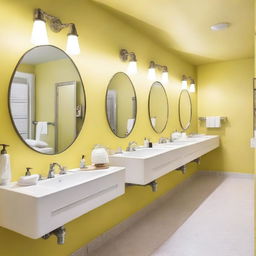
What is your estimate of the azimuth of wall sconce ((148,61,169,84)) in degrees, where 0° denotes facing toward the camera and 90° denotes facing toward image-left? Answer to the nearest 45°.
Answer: approximately 315°

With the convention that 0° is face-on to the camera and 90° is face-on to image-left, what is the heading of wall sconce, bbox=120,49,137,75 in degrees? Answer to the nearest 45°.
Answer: approximately 315°

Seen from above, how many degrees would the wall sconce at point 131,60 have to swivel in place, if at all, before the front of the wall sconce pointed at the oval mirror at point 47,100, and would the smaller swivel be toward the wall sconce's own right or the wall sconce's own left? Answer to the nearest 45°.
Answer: approximately 90° to the wall sconce's own right

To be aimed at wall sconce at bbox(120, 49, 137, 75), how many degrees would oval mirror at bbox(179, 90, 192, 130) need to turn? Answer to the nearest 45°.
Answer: approximately 45° to its right

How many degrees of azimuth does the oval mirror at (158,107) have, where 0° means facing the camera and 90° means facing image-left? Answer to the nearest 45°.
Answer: approximately 315°

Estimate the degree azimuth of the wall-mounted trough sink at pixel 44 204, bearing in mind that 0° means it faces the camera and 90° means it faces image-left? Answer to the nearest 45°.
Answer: approximately 315°

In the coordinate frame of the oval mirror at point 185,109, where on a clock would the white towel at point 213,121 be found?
The white towel is roughly at 9 o'clock from the oval mirror.

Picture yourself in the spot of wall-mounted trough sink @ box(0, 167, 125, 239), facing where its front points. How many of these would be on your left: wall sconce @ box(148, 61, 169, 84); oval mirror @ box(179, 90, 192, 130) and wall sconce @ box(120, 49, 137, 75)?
3

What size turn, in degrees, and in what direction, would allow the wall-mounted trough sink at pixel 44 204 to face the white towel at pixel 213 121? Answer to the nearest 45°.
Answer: approximately 90° to its left

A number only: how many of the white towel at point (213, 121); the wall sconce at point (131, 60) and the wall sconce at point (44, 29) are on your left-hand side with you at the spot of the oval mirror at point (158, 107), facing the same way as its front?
1
